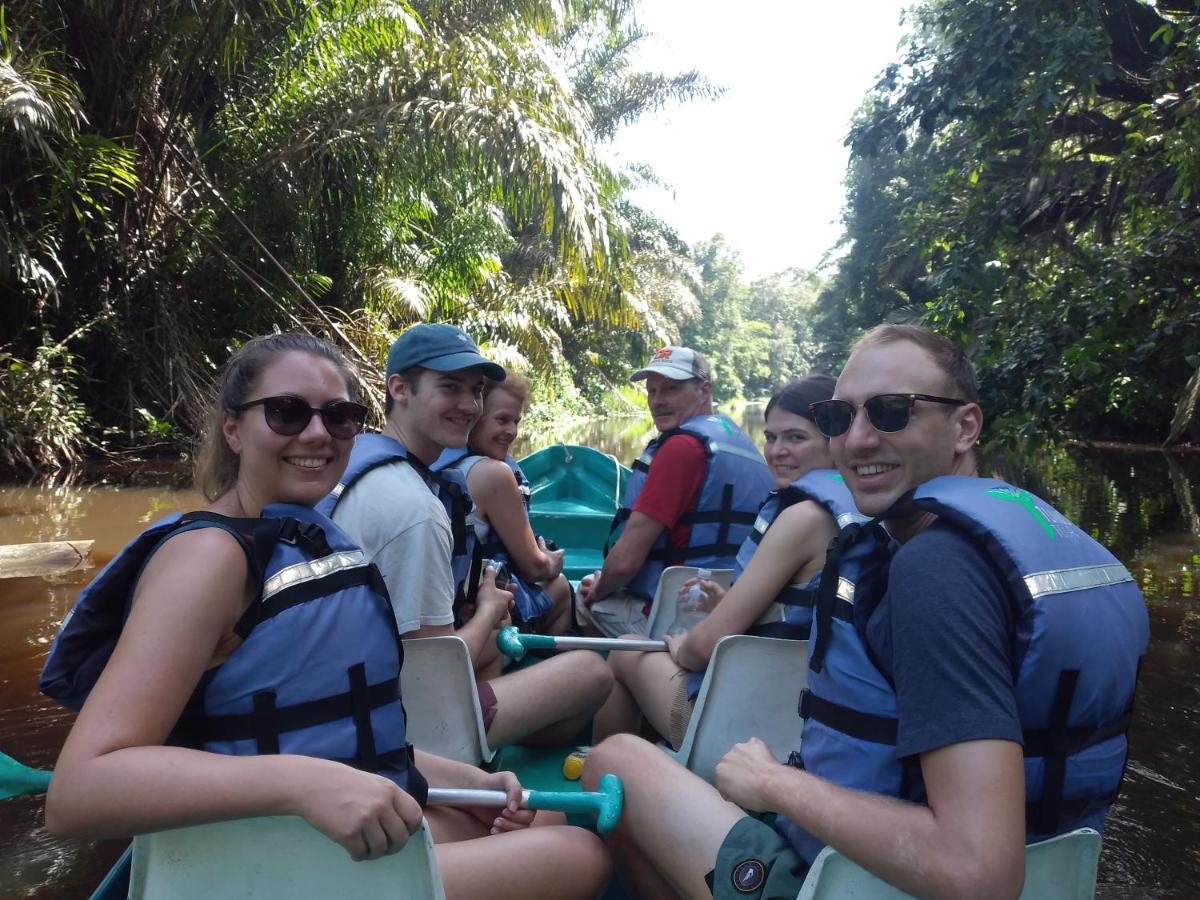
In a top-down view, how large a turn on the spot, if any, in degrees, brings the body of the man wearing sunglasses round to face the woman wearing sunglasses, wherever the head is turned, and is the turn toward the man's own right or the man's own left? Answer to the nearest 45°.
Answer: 0° — they already face them

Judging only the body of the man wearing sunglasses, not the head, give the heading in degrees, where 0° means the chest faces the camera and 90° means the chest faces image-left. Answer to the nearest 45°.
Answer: approximately 90°

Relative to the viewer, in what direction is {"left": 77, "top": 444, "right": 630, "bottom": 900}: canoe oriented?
away from the camera

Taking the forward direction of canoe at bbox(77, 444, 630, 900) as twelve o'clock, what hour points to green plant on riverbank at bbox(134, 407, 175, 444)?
The green plant on riverbank is roughly at 11 o'clock from the canoe.

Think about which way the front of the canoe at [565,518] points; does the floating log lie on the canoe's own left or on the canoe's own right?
on the canoe's own left
